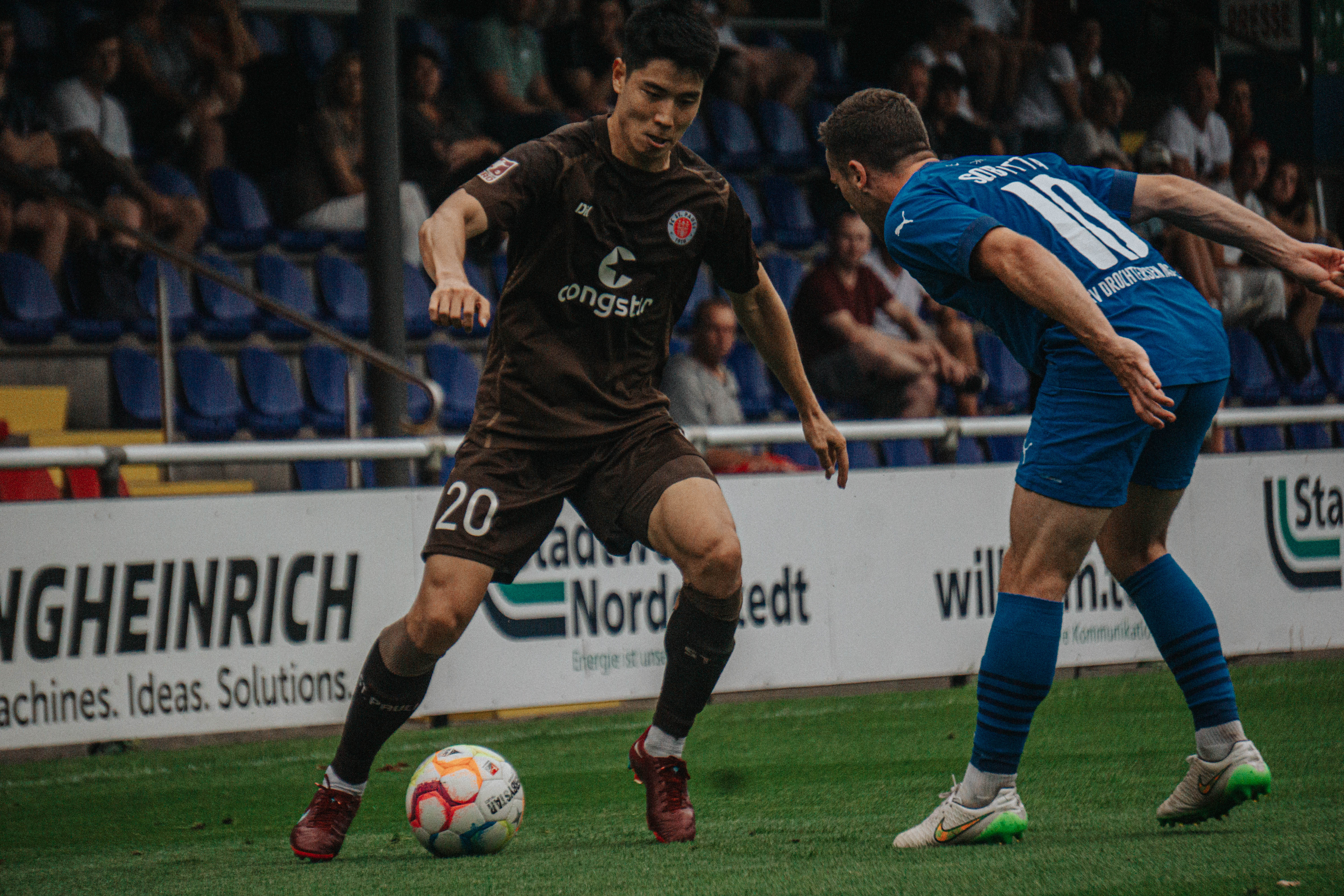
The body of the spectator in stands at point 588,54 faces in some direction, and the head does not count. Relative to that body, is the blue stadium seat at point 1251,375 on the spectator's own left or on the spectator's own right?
on the spectator's own left

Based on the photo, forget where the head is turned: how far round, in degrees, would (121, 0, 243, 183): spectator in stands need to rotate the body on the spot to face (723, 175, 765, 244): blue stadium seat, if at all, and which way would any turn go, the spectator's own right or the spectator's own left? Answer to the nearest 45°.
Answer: approximately 45° to the spectator's own left

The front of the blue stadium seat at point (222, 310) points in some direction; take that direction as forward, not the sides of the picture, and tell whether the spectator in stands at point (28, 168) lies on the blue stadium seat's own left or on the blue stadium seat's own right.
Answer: on the blue stadium seat's own right
